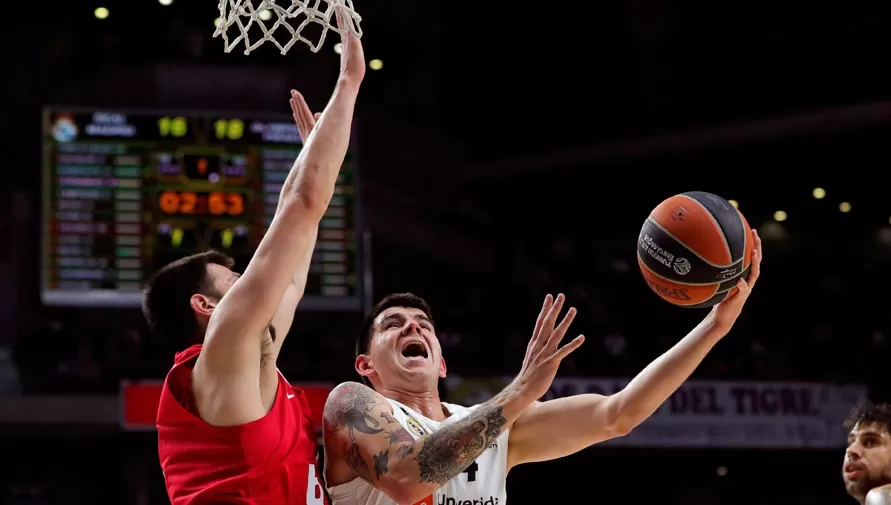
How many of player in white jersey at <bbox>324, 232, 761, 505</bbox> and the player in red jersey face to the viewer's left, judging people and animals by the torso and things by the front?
0

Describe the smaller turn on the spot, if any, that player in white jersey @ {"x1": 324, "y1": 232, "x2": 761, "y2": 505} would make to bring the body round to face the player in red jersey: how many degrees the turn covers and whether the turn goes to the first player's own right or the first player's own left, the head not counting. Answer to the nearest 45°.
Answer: approximately 90° to the first player's own right

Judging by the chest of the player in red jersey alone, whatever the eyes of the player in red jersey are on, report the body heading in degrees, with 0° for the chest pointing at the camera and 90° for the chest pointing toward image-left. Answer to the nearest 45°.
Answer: approximately 270°
